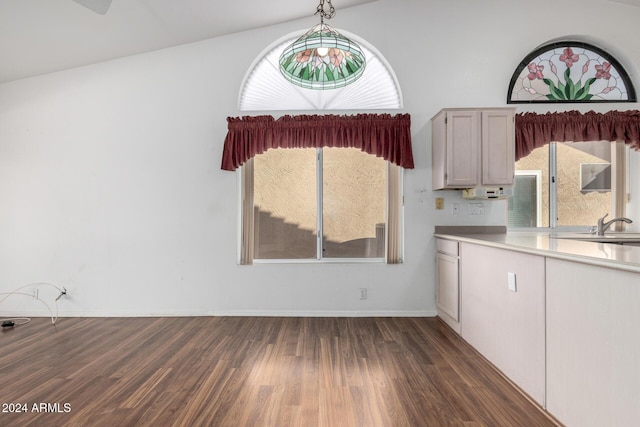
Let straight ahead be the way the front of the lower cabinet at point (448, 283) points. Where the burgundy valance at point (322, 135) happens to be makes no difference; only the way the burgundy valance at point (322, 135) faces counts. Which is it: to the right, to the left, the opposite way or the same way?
to the left

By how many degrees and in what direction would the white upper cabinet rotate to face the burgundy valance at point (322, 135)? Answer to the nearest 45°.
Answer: approximately 90° to its right

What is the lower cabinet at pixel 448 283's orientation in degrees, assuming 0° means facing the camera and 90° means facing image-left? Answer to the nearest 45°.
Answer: approximately 45°

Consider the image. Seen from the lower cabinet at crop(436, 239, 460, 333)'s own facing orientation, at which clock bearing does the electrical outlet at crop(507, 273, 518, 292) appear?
The electrical outlet is roughly at 10 o'clock from the lower cabinet.

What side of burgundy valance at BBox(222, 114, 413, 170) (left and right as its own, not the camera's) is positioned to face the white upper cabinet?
left

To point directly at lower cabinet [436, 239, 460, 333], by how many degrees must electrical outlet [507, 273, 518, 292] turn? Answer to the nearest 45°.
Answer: approximately 90° to its right

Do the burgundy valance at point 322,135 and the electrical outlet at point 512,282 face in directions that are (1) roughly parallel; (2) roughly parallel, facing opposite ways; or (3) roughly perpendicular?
roughly perpendicular

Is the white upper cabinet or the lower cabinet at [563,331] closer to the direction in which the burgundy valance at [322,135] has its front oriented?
the lower cabinet

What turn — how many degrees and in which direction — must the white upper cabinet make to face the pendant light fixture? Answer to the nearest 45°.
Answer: approximately 45° to its right

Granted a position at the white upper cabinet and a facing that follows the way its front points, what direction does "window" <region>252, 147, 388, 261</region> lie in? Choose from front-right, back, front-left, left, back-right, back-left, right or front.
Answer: right

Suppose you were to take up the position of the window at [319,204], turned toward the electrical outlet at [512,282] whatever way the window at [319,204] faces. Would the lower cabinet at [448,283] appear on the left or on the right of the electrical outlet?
left
